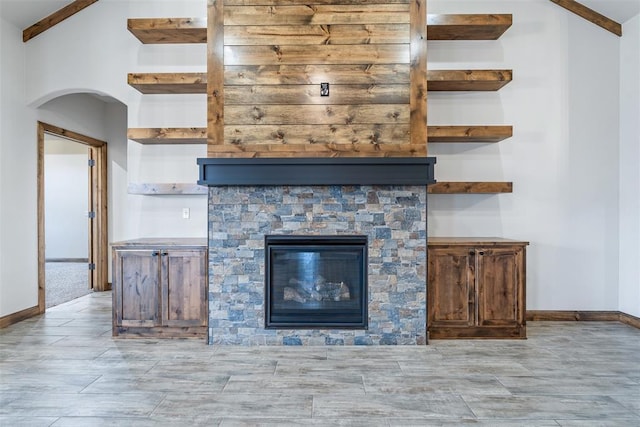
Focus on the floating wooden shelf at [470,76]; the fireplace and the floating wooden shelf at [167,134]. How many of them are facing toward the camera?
3

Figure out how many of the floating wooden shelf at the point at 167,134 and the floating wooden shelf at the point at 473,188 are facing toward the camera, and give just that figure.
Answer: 2

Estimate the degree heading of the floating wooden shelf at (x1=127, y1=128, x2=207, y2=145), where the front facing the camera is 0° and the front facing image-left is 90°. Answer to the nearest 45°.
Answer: approximately 0°

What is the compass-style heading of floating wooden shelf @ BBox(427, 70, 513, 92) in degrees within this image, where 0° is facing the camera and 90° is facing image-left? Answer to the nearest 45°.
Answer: approximately 0°

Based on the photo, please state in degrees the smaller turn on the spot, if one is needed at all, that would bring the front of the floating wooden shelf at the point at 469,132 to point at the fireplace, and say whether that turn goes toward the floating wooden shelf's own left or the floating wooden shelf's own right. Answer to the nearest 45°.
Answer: approximately 45° to the floating wooden shelf's own right

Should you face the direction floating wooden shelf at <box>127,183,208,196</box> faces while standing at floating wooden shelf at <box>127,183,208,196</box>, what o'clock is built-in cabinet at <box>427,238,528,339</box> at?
The built-in cabinet is roughly at 10 o'clock from the floating wooden shelf.
